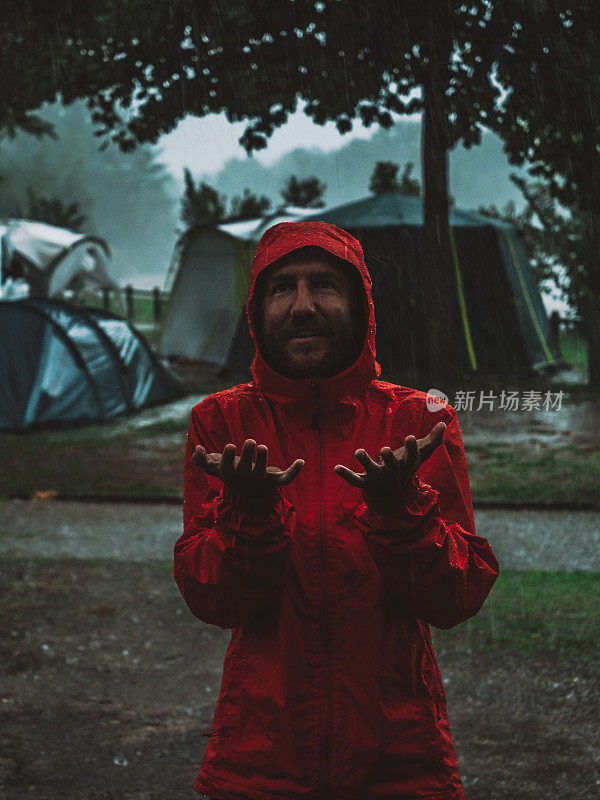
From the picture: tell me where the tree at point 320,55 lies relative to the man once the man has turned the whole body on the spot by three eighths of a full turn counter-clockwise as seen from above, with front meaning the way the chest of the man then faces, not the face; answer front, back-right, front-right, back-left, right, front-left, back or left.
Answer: front-left

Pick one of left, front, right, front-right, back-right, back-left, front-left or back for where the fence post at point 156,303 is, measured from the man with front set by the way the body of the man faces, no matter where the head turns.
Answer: back

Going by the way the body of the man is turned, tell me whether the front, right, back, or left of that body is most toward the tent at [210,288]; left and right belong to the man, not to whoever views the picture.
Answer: back

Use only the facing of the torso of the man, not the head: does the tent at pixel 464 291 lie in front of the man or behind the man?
behind

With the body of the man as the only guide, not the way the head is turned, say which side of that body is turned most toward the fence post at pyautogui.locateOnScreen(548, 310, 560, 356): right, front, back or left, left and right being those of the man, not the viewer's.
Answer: back

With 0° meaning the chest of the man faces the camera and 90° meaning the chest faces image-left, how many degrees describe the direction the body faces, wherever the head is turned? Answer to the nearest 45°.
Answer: approximately 0°

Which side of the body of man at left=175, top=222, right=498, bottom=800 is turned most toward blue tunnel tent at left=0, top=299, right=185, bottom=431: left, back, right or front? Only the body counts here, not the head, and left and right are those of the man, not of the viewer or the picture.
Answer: back

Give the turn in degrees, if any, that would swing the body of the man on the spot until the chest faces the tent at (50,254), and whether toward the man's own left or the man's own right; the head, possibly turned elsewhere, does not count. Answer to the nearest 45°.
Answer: approximately 180°
